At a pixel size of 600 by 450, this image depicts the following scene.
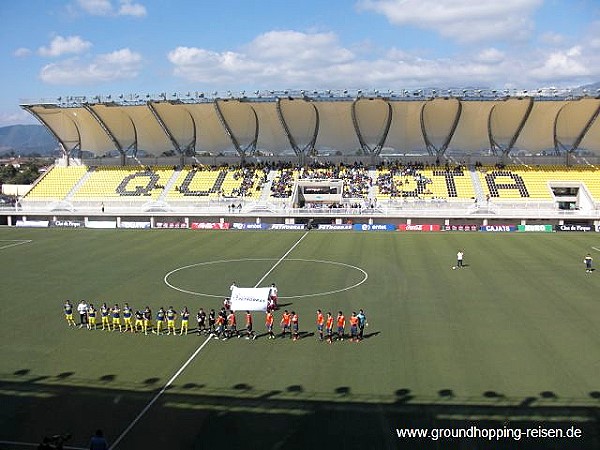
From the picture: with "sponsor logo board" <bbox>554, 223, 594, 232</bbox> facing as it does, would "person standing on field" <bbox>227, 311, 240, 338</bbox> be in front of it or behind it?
in front

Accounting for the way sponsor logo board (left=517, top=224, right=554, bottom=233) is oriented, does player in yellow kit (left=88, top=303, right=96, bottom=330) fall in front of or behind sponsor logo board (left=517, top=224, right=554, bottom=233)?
in front

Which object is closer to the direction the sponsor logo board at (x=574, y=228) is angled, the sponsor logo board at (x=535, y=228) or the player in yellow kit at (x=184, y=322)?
the player in yellow kit

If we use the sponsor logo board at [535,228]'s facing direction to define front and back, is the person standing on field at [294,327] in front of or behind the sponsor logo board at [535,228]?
in front

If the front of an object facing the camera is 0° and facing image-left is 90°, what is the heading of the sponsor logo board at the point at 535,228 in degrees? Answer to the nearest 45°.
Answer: approximately 0°

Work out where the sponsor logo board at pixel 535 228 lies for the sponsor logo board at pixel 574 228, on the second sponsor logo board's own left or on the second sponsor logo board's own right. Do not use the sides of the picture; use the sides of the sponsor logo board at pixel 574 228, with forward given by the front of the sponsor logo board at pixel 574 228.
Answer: on the second sponsor logo board's own right

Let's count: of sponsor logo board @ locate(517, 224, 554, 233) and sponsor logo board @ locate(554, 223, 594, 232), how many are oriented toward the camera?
2
